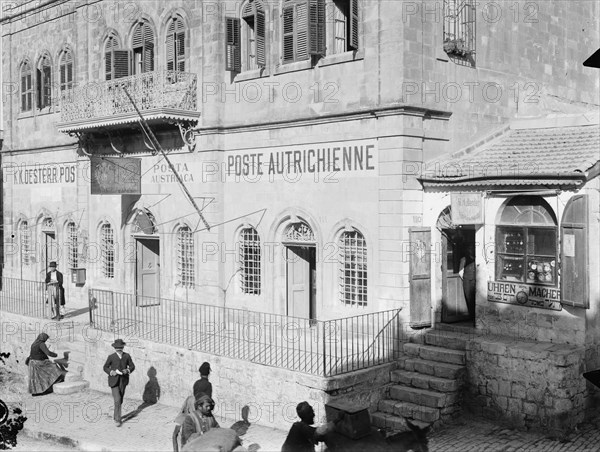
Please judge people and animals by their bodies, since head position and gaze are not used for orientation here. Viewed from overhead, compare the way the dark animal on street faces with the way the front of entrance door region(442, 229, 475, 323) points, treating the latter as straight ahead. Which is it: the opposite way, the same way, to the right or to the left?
to the left

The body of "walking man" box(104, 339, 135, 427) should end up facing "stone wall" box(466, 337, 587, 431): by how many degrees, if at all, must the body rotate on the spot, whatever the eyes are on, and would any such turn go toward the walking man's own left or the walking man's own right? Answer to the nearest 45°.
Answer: approximately 90° to the walking man's own left

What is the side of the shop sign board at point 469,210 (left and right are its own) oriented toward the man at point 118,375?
right

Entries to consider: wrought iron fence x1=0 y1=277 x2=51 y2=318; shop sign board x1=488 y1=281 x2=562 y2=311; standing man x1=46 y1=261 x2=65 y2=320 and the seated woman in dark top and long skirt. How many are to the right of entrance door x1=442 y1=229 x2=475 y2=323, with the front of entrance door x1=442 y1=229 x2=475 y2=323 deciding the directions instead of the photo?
3

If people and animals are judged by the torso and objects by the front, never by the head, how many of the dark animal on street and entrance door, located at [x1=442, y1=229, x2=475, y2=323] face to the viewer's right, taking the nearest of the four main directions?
1

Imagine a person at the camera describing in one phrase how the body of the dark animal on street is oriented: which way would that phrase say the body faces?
to the viewer's right

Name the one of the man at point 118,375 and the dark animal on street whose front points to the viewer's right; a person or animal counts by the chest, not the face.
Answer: the dark animal on street

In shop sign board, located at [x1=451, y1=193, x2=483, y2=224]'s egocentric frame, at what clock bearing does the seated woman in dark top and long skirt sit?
The seated woman in dark top and long skirt is roughly at 3 o'clock from the shop sign board.

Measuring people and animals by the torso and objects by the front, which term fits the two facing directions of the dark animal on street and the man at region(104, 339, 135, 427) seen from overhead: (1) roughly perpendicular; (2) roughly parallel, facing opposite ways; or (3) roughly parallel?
roughly perpendicular
